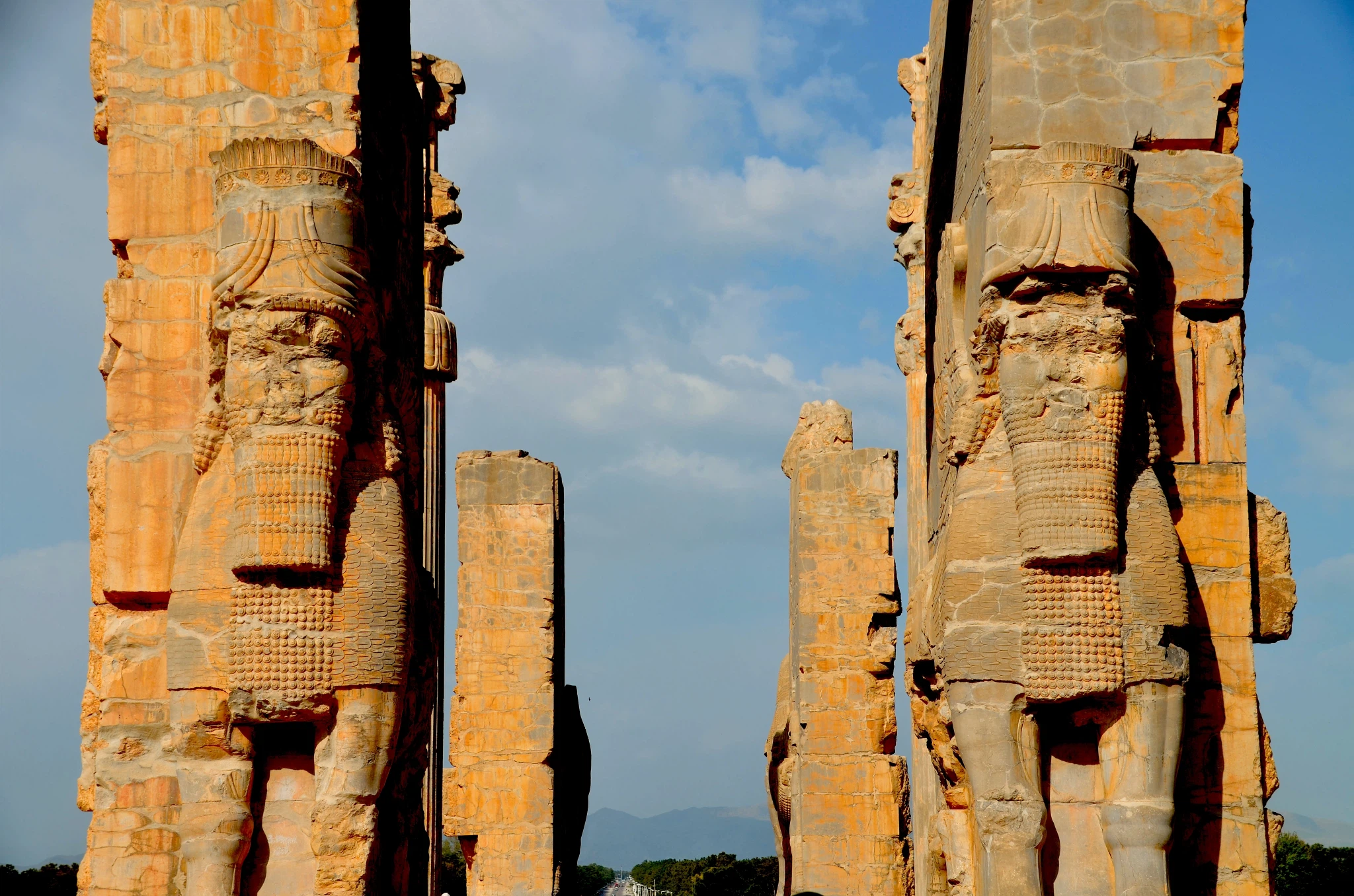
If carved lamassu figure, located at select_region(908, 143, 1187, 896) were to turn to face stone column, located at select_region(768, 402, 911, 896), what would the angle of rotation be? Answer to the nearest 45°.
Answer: approximately 180°

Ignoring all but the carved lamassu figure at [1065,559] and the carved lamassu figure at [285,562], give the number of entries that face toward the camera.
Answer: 2

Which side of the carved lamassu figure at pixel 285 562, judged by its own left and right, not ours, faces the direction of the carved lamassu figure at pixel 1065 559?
left

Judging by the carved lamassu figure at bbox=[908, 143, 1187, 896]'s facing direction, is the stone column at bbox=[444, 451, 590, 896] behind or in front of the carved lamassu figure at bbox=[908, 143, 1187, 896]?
behind

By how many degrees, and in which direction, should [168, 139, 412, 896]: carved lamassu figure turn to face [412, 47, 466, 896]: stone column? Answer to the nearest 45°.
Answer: approximately 180°

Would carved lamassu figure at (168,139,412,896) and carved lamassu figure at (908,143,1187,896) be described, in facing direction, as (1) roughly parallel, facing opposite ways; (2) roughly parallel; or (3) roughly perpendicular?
roughly parallel

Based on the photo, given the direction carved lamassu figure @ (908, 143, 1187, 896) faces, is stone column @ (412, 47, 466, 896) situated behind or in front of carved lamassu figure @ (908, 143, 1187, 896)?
behind

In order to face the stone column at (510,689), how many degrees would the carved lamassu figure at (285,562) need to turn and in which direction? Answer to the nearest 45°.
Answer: approximately 180°

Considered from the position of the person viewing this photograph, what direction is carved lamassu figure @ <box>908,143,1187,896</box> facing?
facing the viewer

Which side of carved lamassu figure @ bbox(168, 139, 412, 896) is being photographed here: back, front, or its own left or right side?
front

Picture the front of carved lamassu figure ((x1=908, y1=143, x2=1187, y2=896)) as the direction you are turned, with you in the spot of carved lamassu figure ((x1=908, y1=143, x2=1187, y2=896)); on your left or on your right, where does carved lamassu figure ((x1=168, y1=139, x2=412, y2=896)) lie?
on your right
